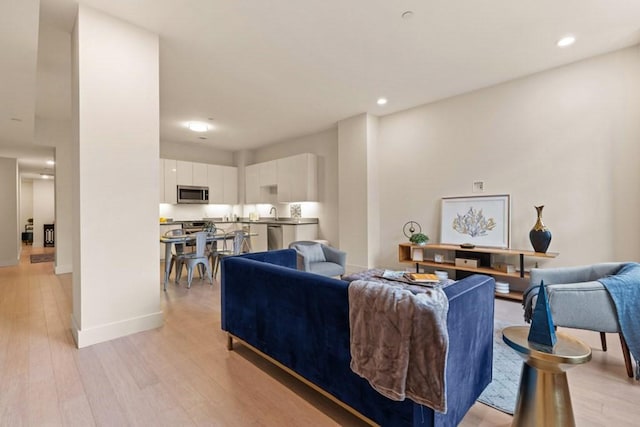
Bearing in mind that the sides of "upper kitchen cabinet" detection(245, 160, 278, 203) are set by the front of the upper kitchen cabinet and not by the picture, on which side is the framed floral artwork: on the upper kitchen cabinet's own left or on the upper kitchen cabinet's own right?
on the upper kitchen cabinet's own left

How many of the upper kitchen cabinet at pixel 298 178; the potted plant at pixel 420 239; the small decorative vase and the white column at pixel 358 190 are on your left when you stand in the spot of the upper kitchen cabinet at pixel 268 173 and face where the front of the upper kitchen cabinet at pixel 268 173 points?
4

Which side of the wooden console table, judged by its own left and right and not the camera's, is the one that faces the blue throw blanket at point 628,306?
left

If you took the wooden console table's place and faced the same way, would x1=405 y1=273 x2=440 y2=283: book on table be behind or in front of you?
in front

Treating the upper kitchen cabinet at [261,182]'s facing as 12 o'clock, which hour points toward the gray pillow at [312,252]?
The gray pillow is roughly at 10 o'clock from the upper kitchen cabinet.

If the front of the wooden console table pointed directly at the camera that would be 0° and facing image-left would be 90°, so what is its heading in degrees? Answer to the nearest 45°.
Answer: approximately 45°

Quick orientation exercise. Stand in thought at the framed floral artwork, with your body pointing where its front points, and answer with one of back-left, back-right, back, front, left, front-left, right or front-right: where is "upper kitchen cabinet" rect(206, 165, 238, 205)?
front-right

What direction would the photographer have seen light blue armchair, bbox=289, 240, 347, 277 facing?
facing the viewer and to the right of the viewer

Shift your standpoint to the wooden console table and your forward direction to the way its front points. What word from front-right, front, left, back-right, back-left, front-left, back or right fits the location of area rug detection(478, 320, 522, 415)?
front-left

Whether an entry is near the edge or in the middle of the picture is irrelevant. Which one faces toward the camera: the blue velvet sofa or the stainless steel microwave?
the stainless steel microwave

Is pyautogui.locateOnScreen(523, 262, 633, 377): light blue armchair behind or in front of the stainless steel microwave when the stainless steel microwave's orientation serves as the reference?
in front

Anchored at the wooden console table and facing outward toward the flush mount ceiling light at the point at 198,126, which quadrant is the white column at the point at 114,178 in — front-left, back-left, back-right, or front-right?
front-left

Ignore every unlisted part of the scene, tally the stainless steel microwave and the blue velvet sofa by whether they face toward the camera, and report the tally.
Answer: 1

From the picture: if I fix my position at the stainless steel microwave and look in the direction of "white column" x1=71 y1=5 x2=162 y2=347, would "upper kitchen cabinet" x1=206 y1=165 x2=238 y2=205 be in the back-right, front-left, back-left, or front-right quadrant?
back-left

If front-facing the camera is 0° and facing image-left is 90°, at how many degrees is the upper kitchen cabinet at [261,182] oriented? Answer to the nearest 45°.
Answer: approximately 45°

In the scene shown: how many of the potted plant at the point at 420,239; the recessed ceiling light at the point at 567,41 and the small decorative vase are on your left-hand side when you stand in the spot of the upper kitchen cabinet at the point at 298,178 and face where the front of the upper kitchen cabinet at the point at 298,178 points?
3

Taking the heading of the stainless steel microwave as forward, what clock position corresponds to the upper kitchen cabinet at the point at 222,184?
The upper kitchen cabinet is roughly at 8 o'clock from the stainless steel microwave.

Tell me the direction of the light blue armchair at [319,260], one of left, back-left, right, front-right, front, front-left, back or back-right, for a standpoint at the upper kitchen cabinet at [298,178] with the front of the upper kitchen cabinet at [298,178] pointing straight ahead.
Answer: front-left
